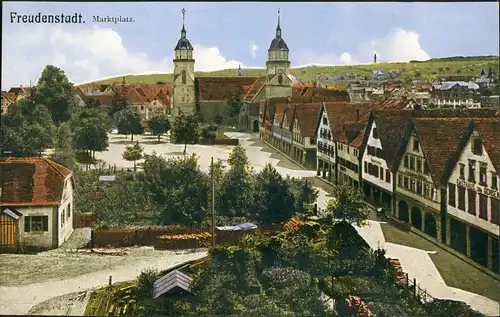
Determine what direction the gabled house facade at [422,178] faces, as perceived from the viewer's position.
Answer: facing the viewer and to the left of the viewer

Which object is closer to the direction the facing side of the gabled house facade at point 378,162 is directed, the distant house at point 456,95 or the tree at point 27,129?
the tree

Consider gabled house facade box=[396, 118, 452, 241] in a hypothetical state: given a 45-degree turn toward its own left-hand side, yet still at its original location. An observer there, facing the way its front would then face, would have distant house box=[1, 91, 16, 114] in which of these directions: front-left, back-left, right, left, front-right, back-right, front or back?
right

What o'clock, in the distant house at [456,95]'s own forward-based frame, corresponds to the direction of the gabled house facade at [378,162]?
The gabled house facade is roughly at 12 o'clock from the distant house.

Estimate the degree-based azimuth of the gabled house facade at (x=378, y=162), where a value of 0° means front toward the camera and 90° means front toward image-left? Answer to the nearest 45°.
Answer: approximately 45°

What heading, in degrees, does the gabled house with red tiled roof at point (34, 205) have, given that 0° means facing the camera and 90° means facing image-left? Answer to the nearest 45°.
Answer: approximately 0°

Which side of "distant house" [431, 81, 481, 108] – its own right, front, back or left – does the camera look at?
front

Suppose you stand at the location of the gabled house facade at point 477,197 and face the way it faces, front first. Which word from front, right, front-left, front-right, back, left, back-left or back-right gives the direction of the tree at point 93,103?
front-right

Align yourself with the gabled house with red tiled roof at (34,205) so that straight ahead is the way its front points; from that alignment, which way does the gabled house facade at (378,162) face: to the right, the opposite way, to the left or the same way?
to the right
